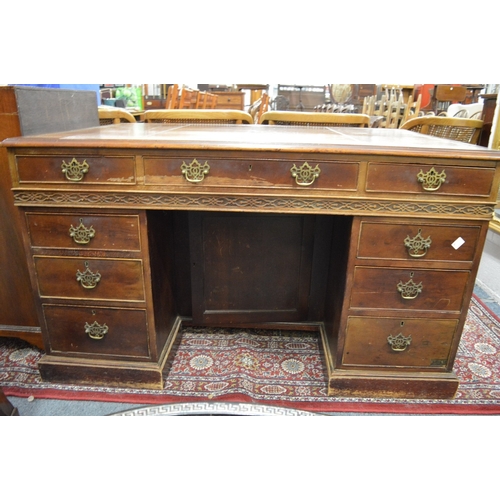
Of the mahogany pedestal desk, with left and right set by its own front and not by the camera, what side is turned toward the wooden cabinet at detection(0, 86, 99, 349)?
right

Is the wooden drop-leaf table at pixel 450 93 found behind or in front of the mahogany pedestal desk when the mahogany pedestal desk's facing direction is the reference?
behind

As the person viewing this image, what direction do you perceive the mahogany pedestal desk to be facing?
facing the viewer

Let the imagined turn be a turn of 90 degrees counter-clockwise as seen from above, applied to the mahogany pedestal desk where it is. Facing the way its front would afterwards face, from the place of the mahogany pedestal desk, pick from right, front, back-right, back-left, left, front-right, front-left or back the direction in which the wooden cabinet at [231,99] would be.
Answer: left

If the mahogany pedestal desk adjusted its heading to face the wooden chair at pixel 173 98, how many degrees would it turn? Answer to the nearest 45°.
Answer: approximately 180°
